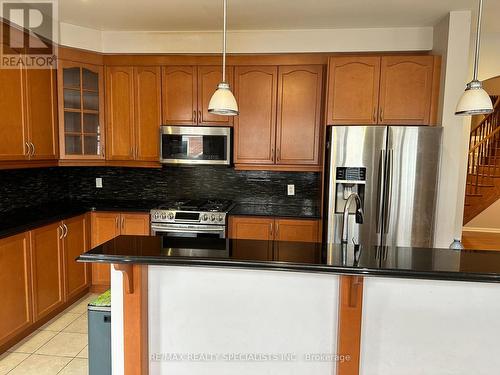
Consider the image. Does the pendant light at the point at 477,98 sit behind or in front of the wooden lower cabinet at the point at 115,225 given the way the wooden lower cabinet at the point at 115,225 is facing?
in front

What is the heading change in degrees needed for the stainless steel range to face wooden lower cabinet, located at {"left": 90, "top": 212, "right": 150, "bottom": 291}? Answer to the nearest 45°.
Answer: approximately 90° to its right

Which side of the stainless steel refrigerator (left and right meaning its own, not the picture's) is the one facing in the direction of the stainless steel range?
right

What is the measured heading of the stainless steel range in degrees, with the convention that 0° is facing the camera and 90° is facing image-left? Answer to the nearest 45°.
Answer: approximately 0°

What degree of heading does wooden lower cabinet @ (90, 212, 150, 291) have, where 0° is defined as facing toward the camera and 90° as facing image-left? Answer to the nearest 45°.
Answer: approximately 0°

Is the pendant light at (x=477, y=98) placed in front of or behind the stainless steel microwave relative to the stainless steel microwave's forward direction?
in front

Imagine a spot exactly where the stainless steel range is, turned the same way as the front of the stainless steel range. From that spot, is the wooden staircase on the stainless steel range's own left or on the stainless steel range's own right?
on the stainless steel range's own left

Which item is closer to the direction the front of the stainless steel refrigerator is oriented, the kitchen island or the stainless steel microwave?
the kitchen island

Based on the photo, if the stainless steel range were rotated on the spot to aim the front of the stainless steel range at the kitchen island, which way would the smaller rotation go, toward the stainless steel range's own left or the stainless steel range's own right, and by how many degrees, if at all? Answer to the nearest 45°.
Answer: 0° — it already faces it

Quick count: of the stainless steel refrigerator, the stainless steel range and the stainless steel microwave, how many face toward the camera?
3

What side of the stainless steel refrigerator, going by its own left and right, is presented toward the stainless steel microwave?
right
